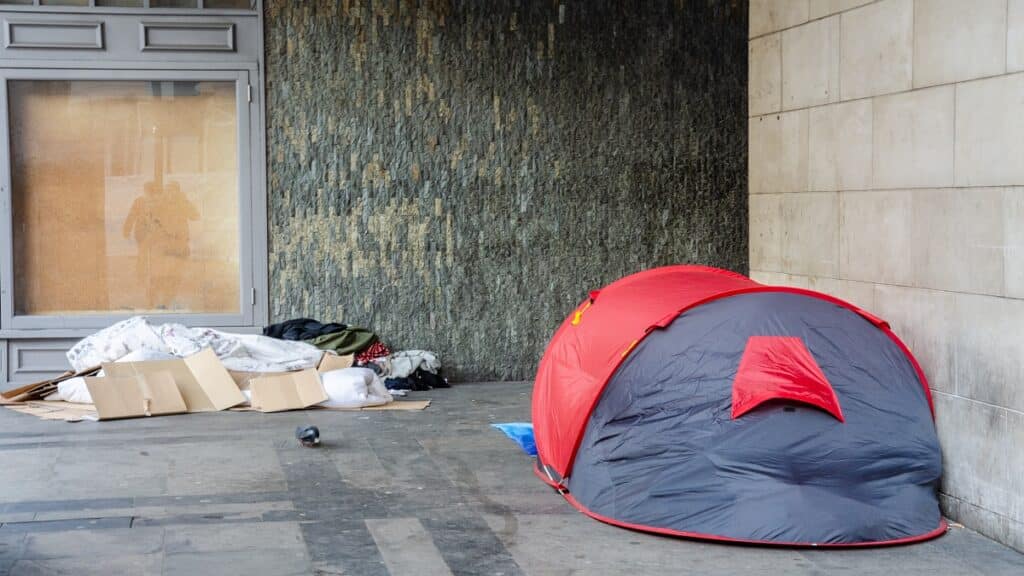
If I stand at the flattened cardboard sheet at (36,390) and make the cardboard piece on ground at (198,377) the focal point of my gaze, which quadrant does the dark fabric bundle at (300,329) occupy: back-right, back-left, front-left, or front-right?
front-left

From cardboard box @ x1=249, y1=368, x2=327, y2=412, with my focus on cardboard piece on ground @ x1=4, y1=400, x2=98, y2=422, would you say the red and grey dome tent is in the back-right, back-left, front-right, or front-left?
back-left

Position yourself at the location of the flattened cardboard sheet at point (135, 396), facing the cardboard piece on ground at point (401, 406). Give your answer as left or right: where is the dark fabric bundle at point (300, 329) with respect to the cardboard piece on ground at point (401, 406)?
left
